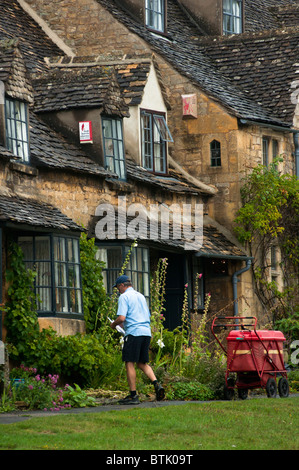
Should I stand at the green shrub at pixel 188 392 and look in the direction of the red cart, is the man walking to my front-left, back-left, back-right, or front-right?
back-right

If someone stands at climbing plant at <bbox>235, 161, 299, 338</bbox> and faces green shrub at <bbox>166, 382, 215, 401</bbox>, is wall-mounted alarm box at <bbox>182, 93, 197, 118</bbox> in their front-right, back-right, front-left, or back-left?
front-right

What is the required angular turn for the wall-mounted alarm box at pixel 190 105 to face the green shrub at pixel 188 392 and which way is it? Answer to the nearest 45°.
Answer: approximately 45° to its left

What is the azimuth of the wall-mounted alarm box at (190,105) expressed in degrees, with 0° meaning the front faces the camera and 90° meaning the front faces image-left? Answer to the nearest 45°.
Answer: approximately 45°

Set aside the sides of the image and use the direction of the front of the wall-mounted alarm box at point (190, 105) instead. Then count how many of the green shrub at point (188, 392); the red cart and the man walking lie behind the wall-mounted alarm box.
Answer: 0

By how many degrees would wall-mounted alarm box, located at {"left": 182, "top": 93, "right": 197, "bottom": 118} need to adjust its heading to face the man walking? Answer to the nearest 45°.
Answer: approximately 45° to its left

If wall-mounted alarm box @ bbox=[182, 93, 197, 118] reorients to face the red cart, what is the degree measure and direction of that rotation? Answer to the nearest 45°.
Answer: approximately 45° to its left
